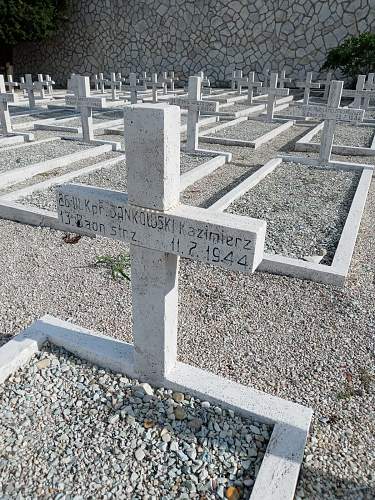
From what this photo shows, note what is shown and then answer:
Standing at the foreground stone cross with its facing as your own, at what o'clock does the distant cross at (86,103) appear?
The distant cross is roughly at 4 o'clock from the foreground stone cross.

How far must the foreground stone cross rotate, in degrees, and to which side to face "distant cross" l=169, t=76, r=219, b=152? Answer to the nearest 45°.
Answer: approximately 135° to its right

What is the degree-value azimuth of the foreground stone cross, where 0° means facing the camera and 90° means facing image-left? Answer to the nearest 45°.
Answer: approximately 45°

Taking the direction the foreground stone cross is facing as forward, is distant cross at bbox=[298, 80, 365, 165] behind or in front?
behind

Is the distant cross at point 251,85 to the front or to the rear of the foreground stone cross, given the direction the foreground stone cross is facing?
to the rear

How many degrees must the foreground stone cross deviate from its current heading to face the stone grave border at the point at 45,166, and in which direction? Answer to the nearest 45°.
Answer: approximately 135° to its right

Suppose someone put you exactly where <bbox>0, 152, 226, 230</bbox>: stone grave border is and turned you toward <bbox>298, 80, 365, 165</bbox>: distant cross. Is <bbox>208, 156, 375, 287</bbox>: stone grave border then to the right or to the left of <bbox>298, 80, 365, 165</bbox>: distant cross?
right

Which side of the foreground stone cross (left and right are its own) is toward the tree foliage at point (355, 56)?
back

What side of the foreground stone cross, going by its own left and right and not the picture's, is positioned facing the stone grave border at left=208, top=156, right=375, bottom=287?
back

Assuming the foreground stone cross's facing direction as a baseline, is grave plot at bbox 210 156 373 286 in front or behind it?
behind

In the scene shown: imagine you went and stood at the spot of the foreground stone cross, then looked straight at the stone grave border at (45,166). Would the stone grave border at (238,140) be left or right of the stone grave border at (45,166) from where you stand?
right
